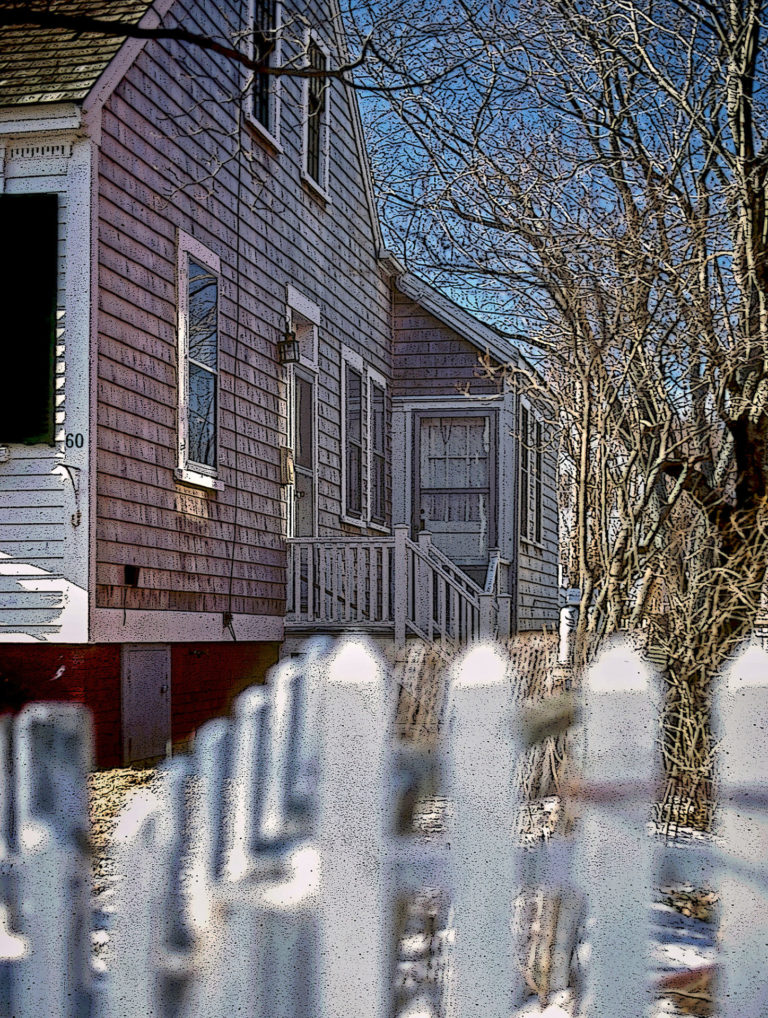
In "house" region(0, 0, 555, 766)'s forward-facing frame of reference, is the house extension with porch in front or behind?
behind

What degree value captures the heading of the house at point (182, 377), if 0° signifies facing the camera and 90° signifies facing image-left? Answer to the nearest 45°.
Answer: approximately 45°
